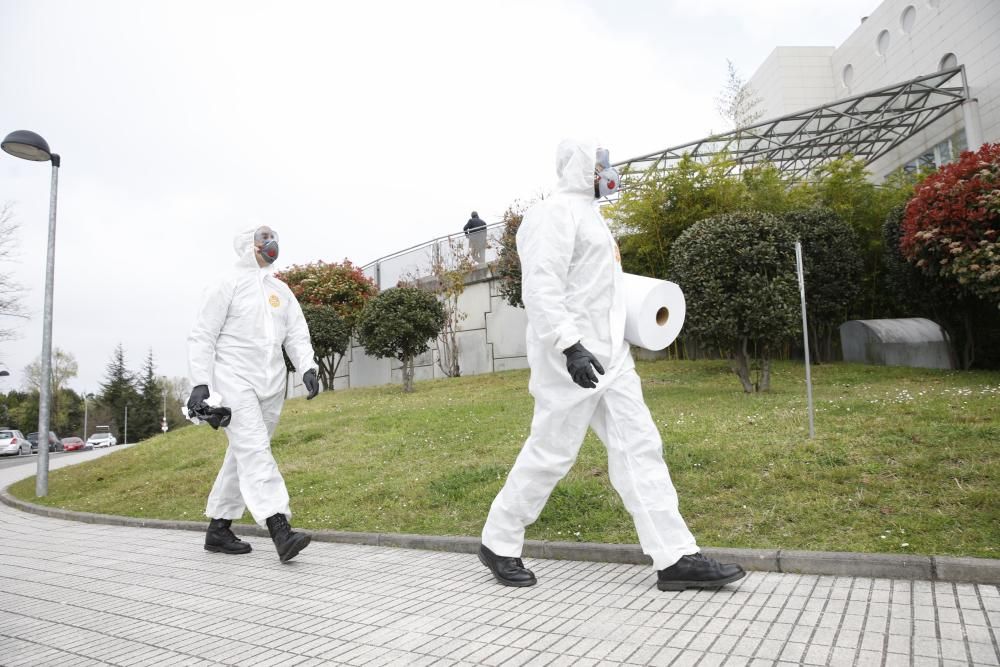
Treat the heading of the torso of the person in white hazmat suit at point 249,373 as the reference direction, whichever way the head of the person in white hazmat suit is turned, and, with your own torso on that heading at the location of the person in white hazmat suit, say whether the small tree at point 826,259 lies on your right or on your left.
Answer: on your left

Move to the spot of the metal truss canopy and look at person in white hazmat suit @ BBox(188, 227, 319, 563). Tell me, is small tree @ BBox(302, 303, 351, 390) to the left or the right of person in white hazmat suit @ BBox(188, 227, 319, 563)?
right

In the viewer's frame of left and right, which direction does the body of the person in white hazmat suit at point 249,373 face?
facing the viewer and to the right of the viewer

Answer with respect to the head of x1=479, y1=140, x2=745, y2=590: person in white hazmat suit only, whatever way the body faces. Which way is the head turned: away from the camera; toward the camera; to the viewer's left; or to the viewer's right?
to the viewer's right

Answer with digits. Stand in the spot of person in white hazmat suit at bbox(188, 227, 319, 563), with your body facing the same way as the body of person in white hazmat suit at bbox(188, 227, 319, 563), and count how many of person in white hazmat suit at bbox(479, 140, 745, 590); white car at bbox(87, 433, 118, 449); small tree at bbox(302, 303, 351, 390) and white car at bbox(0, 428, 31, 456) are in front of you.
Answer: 1

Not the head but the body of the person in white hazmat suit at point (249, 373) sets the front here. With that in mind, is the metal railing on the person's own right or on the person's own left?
on the person's own left

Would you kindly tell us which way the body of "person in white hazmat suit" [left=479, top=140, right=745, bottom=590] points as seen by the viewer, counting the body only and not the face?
to the viewer's right
